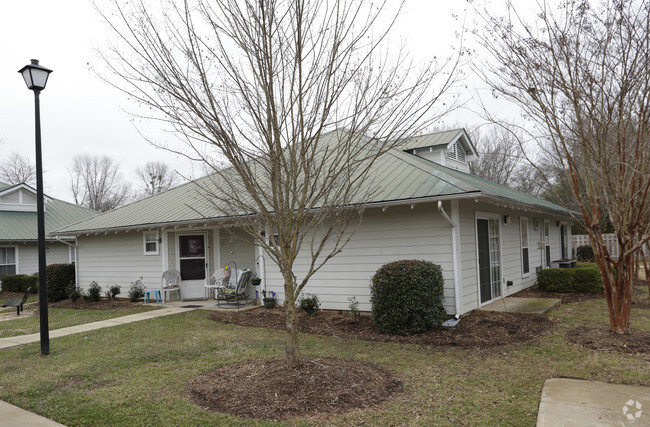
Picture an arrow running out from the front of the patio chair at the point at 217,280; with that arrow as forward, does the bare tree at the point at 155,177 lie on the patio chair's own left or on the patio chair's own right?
on the patio chair's own right

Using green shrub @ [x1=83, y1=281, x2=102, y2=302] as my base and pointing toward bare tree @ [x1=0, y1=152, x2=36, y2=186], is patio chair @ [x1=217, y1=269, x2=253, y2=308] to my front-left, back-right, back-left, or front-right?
back-right

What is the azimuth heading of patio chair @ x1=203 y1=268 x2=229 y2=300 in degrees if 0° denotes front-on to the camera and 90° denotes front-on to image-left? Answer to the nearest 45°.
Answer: approximately 45°

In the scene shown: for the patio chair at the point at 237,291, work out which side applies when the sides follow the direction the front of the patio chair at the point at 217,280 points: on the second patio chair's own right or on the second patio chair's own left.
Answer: on the second patio chair's own left

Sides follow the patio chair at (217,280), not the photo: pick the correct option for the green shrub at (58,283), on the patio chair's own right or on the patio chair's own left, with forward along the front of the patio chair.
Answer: on the patio chair's own right

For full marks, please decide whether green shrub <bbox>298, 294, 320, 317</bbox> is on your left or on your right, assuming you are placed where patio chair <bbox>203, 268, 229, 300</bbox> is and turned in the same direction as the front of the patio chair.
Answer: on your left

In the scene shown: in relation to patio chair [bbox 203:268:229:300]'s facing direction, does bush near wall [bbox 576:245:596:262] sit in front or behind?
behind

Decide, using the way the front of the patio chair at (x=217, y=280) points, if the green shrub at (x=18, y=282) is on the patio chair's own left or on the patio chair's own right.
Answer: on the patio chair's own right
